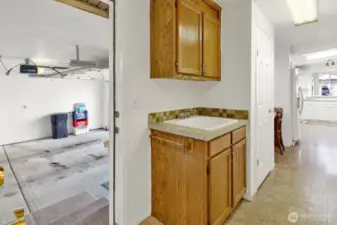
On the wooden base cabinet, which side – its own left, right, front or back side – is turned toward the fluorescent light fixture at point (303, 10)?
left

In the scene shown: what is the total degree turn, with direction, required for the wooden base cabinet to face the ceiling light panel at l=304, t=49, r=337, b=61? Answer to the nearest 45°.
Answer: approximately 90° to its left

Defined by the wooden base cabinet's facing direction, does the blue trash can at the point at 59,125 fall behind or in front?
behind

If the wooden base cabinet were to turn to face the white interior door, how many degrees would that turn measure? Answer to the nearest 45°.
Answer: approximately 90° to its left

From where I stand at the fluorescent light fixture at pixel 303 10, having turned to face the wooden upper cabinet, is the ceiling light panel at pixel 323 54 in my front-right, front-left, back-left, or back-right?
back-right

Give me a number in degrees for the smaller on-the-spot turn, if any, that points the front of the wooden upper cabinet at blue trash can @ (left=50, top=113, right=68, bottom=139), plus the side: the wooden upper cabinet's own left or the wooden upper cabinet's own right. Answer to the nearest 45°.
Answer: approximately 180°

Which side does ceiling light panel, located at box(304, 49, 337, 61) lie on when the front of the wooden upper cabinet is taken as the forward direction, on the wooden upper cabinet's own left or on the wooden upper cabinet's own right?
on the wooden upper cabinet's own left

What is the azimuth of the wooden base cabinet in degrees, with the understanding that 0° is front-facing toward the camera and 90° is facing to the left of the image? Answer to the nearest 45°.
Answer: approximately 315°
